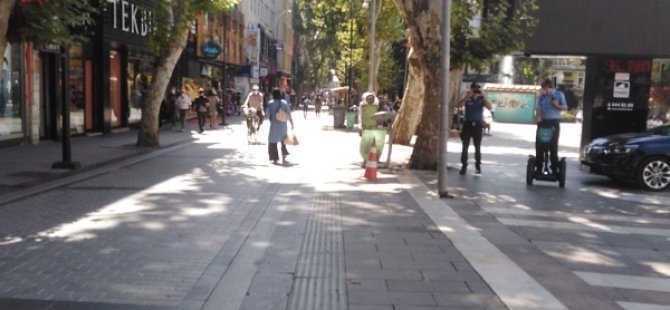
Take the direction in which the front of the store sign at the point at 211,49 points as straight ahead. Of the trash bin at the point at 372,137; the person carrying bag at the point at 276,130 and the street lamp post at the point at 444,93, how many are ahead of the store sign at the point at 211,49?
3

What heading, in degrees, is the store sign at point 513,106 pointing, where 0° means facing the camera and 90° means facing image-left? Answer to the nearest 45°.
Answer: approximately 0°

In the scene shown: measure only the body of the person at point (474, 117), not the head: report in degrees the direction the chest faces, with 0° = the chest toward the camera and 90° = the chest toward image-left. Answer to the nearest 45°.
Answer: approximately 0°

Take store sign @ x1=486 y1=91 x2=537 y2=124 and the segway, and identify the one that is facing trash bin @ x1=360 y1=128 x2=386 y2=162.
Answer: the store sign

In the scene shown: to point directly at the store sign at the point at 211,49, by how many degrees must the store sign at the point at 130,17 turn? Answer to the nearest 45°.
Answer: approximately 90° to its left

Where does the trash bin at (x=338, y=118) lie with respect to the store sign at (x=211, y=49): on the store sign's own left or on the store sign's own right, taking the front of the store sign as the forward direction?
on the store sign's own left

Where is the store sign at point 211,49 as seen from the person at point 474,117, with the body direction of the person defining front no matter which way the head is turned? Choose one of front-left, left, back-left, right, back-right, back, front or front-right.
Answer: back-right

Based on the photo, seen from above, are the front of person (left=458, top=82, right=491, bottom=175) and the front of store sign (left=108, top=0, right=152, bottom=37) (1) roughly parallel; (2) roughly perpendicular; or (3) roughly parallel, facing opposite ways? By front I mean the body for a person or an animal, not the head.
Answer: roughly perpendicular

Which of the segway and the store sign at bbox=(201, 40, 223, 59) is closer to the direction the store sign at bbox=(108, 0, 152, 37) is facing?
the segway

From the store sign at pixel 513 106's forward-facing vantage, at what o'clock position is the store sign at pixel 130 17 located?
the store sign at pixel 130 17 is roughly at 1 o'clock from the store sign at pixel 513 106.
